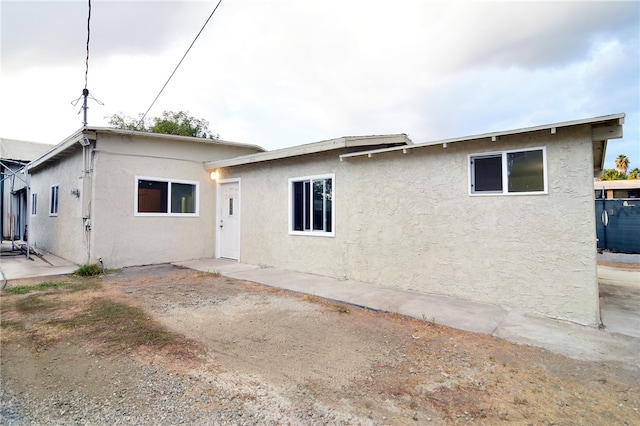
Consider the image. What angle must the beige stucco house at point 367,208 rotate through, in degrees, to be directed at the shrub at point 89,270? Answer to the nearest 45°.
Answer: approximately 45° to its right

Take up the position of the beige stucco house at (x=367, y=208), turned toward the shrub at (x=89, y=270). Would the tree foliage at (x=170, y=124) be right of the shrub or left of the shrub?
right

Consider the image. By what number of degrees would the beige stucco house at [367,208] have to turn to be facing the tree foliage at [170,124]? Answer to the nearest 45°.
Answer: approximately 90° to its right

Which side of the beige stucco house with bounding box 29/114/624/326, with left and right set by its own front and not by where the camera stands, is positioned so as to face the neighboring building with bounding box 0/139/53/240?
right

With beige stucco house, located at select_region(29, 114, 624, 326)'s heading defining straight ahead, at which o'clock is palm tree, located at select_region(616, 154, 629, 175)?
The palm tree is roughly at 6 o'clock from the beige stucco house.

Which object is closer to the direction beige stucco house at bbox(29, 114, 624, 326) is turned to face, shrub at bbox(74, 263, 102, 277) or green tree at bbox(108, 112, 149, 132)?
the shrub

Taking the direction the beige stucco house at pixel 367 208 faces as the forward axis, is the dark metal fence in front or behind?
behind

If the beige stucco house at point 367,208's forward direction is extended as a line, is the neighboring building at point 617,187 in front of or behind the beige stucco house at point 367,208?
behind

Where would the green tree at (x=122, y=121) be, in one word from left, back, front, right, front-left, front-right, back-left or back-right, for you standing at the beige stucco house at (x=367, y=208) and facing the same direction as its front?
right

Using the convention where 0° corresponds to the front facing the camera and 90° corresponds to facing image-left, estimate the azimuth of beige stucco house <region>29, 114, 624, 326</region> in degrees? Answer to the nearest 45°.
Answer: approximately 45°
